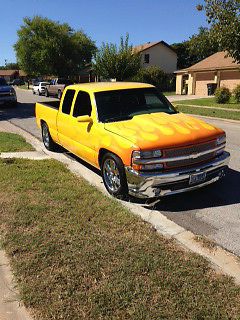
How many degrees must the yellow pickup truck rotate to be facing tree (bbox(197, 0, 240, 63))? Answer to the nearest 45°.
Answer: approximately 135° to its left

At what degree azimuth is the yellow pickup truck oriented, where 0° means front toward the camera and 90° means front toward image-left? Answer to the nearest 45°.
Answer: approximately 315°

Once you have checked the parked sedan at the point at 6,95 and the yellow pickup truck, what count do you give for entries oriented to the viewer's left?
0

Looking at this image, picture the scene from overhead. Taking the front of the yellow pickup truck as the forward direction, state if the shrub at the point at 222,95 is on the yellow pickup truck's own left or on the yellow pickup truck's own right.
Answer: on the yellow pickup truck's own left

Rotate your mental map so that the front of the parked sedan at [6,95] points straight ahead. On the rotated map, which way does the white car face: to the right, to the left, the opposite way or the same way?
to the right

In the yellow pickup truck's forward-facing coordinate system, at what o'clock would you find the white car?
The white car is roughly at 7 o'clock from the yellow pickup truck.

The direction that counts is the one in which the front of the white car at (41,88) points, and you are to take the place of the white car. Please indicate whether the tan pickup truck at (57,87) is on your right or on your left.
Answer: on your left

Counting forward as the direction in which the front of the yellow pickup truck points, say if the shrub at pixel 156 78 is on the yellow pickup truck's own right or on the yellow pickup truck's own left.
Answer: on the yellow pickup truck's own left
